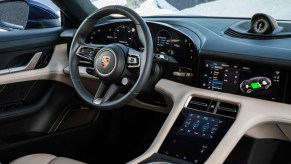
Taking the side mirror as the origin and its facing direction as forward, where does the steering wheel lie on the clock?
The steering wheel is roughly at 11 o'clock from the side mirror.

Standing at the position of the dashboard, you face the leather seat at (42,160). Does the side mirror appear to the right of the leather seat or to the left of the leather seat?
right

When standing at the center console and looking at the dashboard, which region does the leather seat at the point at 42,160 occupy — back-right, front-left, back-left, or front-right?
back-left

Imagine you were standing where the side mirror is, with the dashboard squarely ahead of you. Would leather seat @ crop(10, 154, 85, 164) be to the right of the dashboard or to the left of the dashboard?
right

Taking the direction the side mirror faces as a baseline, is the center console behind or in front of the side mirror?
in front

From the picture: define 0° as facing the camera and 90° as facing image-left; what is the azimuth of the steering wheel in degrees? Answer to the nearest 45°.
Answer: approximately 45°

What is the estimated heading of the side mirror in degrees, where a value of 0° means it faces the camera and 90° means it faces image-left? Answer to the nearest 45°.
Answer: approximately 0°

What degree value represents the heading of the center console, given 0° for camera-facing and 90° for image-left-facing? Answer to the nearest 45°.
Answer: approximately 45°
